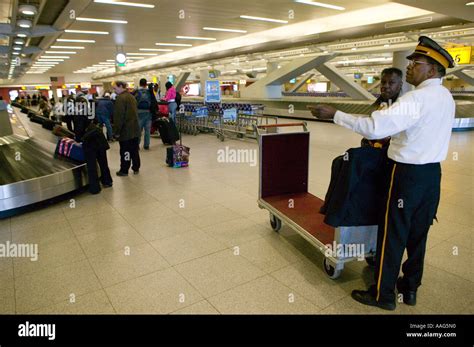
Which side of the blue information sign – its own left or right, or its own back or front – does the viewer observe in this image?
front

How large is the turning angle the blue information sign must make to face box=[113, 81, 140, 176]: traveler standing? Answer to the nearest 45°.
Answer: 0° — it already faces them

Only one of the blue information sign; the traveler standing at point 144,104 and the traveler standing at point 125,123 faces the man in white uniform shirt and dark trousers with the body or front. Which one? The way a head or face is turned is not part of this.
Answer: the blue information sign

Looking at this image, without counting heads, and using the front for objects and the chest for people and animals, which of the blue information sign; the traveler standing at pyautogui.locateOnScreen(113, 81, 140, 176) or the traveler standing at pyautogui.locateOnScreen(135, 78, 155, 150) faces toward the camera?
the blue information sign

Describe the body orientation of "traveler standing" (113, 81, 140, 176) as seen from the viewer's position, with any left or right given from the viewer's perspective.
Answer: facing away from the viewer and to the left of the viewer

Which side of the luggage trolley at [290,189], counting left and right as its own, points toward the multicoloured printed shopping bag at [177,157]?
back

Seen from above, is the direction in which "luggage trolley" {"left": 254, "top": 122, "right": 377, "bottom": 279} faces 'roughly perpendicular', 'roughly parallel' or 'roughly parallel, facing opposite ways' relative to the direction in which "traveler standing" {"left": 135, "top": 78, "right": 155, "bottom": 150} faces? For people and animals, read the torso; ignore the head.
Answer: roughly parallel, facing opposite ways

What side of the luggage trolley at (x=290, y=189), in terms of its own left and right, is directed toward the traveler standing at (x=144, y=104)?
back

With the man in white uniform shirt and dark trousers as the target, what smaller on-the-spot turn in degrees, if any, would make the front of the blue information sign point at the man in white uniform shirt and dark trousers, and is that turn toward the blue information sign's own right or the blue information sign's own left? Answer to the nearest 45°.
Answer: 0° — it already faces them

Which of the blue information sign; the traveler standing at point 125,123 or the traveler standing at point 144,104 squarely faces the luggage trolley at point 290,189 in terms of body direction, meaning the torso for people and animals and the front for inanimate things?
the blue information sign

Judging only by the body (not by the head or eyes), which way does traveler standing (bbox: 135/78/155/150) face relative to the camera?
away from the camera

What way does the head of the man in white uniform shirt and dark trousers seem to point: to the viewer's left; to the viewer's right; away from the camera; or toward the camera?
to the viewer's left

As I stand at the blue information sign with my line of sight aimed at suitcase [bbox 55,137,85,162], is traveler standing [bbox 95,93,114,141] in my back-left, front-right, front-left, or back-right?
front-right

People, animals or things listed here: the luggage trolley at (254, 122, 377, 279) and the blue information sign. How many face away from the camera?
0
